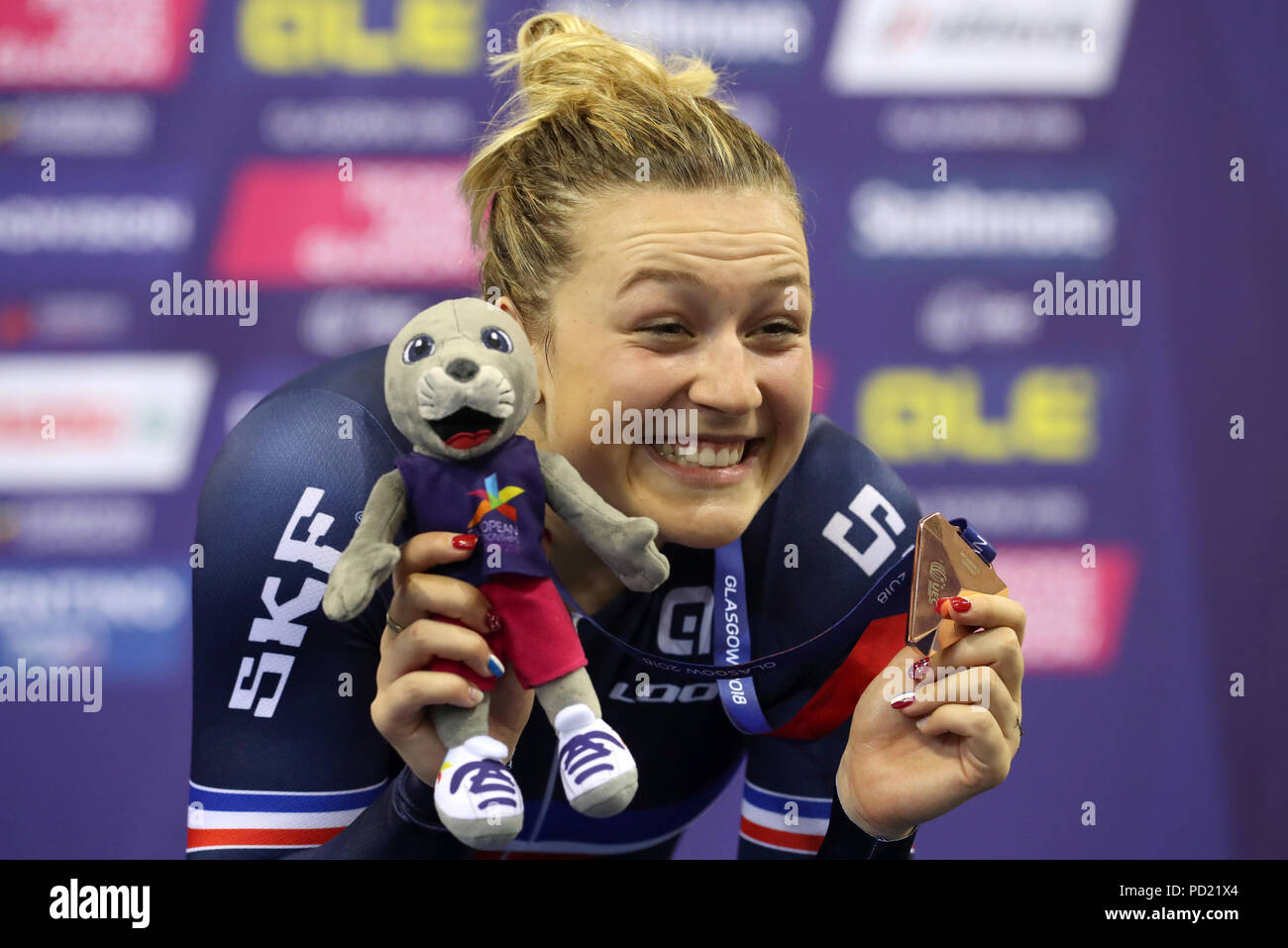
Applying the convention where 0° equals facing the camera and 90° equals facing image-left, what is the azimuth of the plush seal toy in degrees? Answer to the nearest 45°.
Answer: approximately 0°
